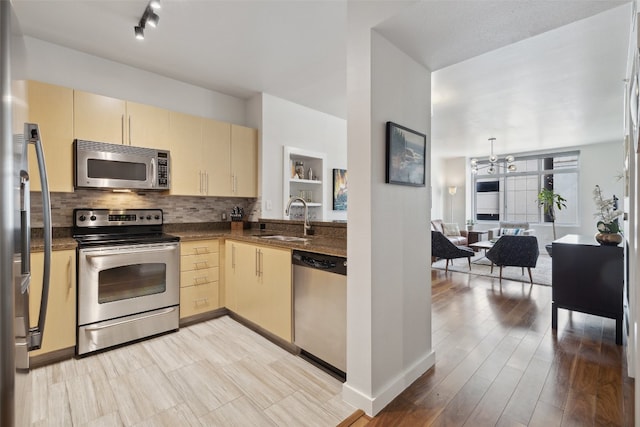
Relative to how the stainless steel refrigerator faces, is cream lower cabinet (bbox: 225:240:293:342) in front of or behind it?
in front

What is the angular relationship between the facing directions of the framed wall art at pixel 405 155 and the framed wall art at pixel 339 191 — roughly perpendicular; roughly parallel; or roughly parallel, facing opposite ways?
roughly parallel

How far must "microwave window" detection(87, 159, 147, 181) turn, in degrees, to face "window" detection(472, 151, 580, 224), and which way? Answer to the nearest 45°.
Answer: approximately 90° to its left

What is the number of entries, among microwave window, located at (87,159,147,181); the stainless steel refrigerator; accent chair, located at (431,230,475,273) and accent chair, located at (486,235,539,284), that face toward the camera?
1

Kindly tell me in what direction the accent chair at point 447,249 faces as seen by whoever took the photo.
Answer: facing away from the viewer and to the right of the viewer

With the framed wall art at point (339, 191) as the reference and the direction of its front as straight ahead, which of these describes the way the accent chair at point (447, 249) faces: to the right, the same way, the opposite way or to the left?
to the left

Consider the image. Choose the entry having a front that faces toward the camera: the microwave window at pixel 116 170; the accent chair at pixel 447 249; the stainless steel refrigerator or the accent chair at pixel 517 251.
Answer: the microwave window

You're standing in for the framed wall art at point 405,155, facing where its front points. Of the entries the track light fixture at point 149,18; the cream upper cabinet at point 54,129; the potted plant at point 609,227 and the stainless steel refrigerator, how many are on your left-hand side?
1

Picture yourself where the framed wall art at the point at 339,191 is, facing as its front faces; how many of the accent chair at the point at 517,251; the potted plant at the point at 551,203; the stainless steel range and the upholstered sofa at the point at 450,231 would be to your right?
1

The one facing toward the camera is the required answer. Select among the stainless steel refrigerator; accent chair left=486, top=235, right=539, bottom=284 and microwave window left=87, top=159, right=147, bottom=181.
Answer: the microwave window

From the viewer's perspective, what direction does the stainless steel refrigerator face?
to the viewer's right

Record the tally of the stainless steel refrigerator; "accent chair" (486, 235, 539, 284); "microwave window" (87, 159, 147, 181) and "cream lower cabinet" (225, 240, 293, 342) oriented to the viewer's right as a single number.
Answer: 1

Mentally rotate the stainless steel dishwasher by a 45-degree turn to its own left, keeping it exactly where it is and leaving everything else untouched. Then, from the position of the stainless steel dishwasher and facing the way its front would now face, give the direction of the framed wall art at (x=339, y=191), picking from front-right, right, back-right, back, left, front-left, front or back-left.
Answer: back

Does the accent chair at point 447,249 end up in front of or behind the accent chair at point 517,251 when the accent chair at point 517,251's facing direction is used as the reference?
in front

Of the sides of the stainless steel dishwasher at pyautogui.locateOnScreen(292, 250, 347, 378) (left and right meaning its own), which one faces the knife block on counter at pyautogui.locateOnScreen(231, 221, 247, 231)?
right

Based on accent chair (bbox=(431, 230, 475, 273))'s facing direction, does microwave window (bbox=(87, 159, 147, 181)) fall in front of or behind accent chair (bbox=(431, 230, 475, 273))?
behind

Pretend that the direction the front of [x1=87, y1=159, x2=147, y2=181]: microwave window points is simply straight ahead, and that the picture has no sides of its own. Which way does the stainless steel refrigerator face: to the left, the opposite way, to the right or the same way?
to the left

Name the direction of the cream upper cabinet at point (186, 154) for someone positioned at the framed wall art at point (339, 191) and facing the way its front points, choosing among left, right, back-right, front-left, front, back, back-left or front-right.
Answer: right
